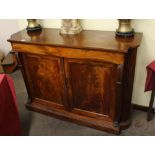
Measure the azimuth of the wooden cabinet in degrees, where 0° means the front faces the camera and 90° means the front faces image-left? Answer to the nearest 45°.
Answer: approximately 45°
